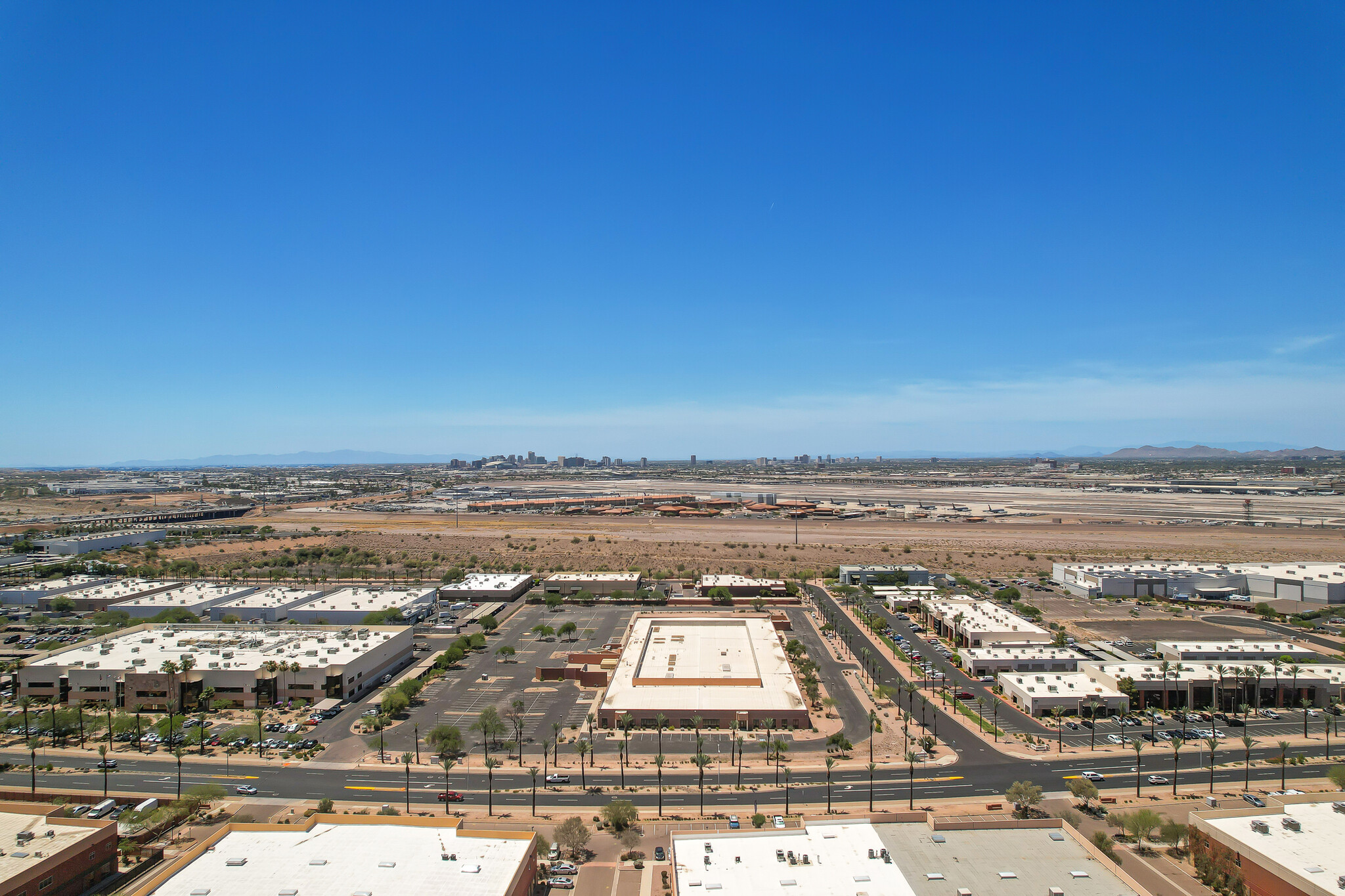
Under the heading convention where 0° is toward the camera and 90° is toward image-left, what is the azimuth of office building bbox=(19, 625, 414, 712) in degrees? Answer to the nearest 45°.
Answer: approximately 0°

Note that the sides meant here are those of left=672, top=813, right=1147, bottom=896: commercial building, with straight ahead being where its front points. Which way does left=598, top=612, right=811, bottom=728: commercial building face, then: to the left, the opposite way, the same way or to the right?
the opposite way

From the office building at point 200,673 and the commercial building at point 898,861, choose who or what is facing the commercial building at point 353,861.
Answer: the office building

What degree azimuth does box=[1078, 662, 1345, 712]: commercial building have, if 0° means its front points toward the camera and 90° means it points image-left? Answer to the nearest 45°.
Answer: approximately 0°

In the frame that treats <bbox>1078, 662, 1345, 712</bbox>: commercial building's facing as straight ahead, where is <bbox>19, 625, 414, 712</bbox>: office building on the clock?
The office building is roughly at 2 o'clock from the commercial building.

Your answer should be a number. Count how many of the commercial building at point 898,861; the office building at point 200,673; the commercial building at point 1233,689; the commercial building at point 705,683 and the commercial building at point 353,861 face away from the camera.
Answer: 2

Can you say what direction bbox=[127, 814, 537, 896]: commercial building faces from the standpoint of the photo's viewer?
facing away from the viewer

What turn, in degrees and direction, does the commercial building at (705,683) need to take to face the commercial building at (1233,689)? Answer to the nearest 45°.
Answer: approximately 90° to its left

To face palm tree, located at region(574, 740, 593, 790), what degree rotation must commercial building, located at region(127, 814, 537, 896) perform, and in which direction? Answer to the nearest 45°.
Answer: approximately 45° to its right

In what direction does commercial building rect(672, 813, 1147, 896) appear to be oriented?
away from the camera

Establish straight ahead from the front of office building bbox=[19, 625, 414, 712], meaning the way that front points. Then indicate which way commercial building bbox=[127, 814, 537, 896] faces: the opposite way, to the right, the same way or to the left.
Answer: the opposite way

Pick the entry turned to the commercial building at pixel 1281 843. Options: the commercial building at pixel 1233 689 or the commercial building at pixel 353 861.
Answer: the commercial building at pixel 1233 689

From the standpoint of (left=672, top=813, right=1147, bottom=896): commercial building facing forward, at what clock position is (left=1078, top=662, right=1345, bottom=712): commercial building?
(left=1078, top=662, right=1345, bottom=712): commercial building is roughly at 1 o'clock from (left=672, top=813, right=1147, bottom=896): commercial building.
